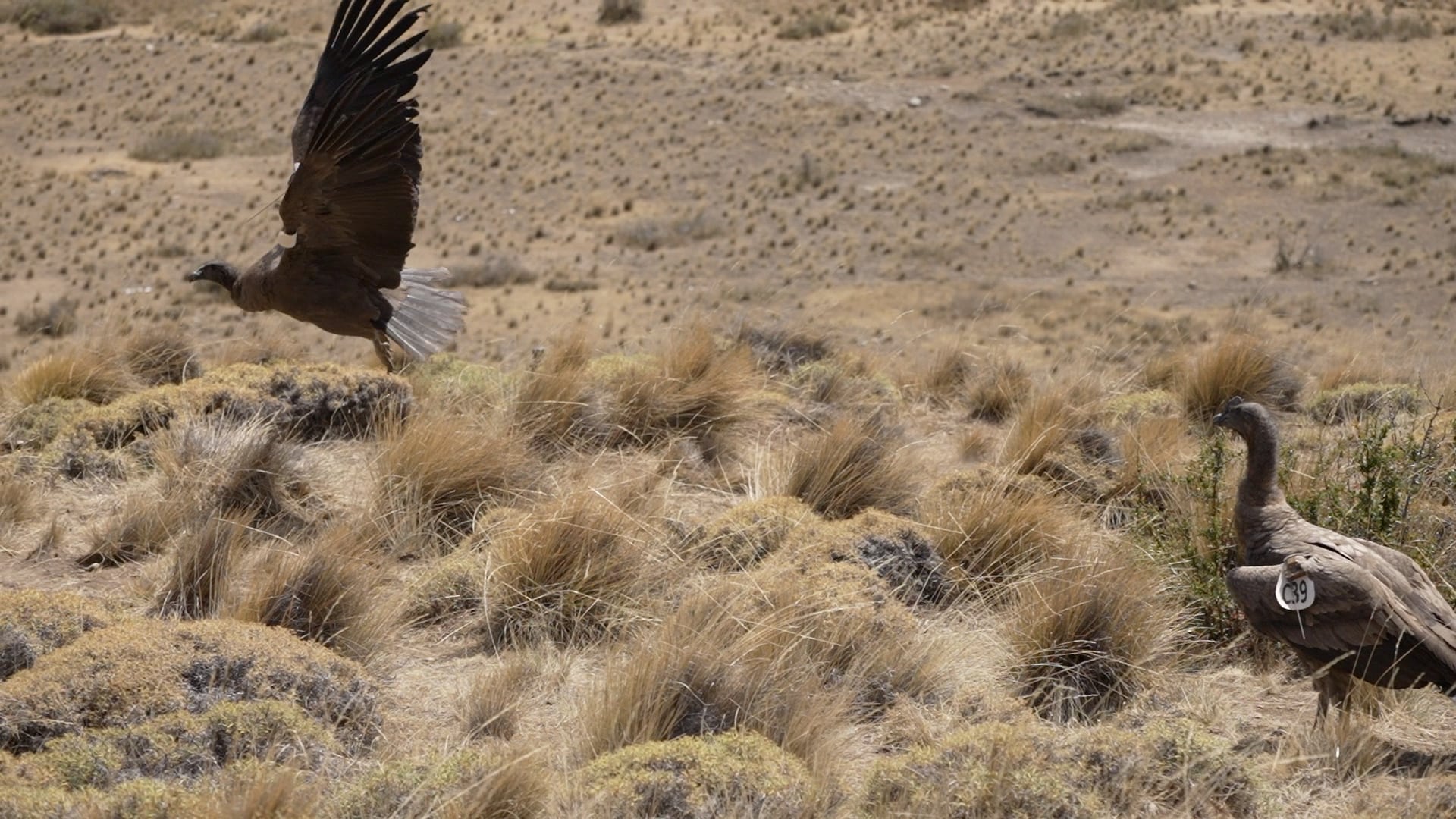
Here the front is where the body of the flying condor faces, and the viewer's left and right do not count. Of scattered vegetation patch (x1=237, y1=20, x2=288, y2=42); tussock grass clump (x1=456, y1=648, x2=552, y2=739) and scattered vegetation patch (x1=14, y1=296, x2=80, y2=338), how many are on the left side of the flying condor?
1

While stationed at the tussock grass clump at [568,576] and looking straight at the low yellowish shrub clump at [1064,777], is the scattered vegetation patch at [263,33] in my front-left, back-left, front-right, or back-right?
back-left

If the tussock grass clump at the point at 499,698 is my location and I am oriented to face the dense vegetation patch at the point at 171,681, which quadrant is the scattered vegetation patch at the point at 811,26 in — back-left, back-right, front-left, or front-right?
back-right

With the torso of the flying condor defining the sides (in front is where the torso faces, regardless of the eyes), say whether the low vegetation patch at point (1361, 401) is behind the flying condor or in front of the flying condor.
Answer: behind

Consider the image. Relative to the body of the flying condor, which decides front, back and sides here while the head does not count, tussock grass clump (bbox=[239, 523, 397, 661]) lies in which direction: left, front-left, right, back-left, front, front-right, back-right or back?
left

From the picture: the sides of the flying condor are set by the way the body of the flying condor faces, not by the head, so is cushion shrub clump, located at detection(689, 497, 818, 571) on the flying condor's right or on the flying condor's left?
on the flying condor's left

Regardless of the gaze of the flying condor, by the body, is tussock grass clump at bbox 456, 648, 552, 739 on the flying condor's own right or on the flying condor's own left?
on the flying condor's own left

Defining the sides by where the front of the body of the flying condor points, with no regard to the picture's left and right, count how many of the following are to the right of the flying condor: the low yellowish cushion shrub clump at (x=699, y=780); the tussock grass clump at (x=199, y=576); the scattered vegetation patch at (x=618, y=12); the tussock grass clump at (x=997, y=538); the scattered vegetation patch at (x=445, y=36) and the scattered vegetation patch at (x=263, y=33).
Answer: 3

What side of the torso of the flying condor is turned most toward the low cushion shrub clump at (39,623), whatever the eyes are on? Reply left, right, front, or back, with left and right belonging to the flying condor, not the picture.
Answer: left

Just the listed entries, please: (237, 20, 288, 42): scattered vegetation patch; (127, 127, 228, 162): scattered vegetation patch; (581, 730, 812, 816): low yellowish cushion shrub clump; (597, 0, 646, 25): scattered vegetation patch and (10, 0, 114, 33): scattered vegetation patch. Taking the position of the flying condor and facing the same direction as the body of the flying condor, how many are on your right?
4

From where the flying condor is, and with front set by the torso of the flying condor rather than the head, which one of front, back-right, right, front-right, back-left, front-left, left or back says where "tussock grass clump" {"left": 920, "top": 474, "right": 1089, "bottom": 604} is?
back-left

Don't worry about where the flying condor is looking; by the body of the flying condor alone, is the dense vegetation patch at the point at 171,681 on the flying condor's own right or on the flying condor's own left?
on the flying condor's own left

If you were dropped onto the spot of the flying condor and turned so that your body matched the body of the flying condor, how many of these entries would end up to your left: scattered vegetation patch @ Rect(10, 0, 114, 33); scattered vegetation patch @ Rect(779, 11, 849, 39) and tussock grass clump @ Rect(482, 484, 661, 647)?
1

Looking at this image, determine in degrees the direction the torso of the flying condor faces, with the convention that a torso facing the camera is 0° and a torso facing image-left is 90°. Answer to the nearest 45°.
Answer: approximately 90°

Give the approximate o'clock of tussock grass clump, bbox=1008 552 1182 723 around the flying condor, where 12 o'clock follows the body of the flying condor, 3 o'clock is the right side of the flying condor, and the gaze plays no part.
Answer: The tussock grass clump is roughly at 8 o'clock from the flying condor.

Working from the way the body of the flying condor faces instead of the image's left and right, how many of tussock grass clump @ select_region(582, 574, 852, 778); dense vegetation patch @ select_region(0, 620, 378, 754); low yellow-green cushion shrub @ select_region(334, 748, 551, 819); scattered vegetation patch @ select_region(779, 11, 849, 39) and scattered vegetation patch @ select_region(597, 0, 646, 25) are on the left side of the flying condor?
3
